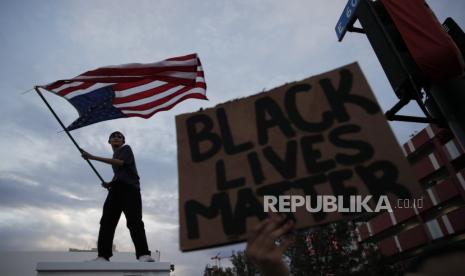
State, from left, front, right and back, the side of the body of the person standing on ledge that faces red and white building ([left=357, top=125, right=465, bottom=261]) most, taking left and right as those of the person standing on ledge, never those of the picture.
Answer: back

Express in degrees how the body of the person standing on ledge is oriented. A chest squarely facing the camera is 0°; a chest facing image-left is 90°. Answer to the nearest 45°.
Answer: approximately 45°

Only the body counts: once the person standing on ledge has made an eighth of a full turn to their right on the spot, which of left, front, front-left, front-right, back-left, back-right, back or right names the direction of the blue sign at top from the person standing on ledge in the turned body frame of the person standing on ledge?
back
